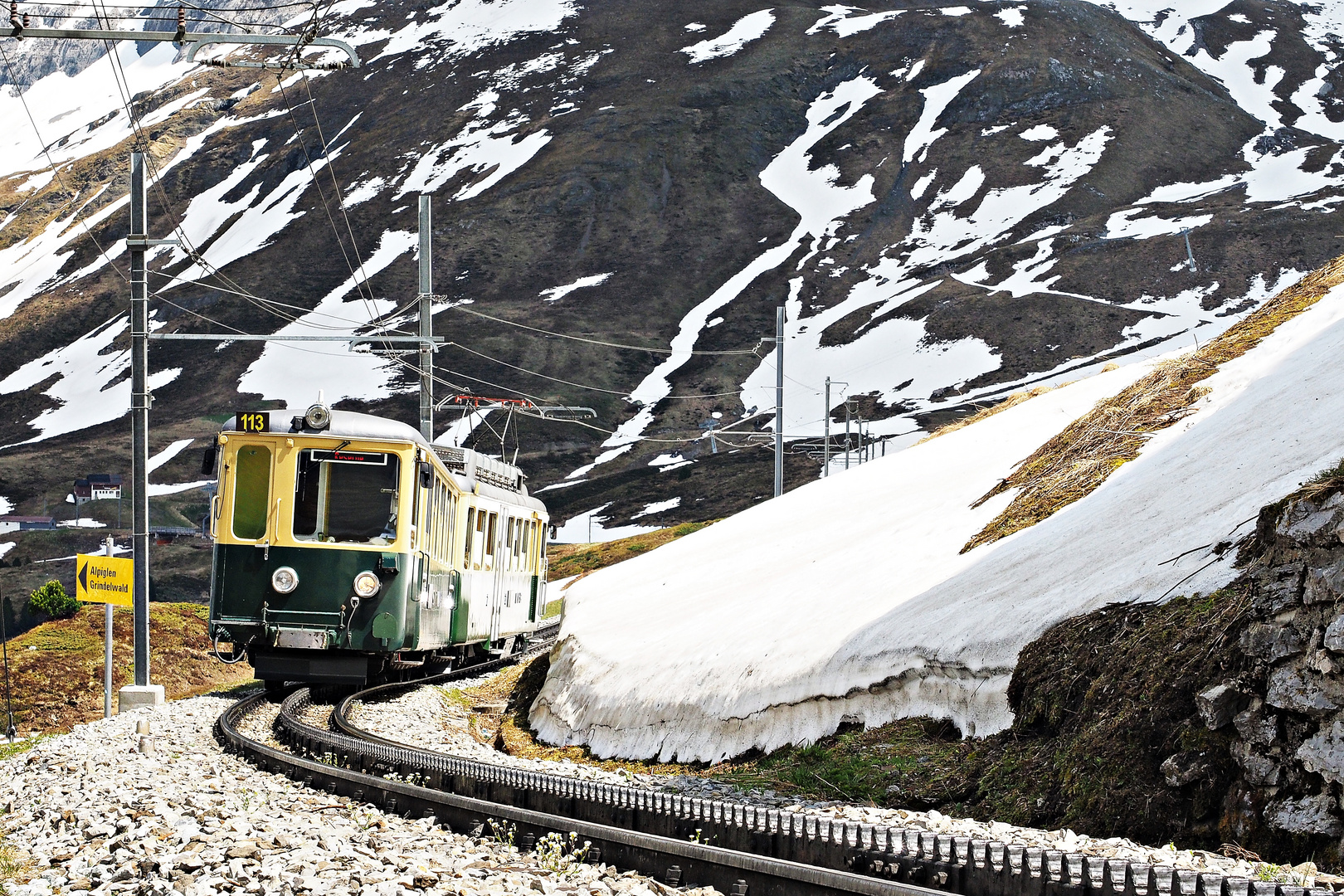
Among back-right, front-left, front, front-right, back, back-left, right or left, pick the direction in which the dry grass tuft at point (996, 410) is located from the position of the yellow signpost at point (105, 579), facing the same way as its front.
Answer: left

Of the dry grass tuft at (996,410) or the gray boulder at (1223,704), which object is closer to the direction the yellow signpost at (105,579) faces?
the gray boulder

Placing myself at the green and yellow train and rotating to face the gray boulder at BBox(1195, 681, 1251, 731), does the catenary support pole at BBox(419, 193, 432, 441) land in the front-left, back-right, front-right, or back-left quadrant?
back-left

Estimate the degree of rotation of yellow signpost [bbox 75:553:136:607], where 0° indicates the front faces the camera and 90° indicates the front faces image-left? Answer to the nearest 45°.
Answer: approximately 0°

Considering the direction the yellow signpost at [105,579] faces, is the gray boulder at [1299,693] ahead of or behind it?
ahead

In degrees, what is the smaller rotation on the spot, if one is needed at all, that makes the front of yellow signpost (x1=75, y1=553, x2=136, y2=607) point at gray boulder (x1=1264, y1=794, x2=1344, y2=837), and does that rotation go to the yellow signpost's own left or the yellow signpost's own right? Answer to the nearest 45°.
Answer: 0° — it already faces it
